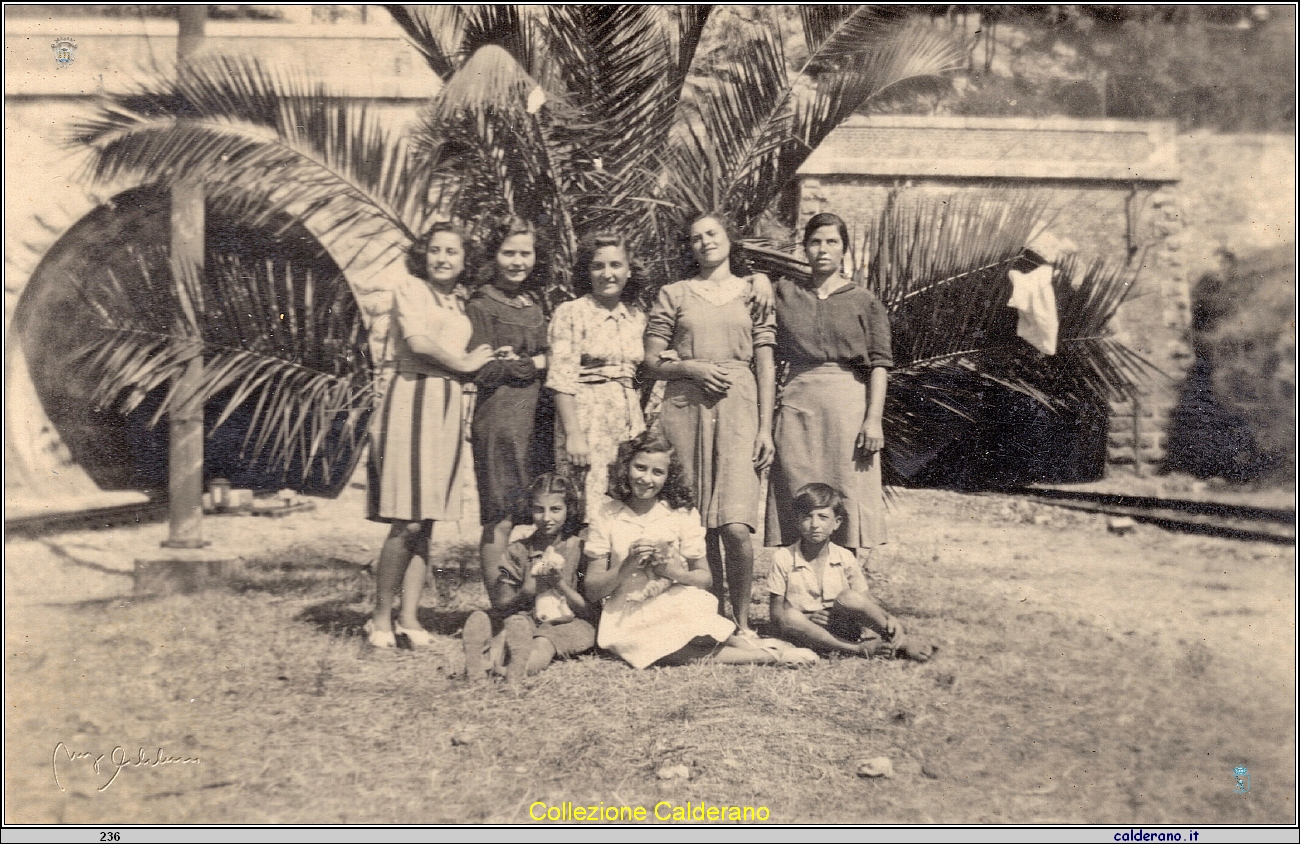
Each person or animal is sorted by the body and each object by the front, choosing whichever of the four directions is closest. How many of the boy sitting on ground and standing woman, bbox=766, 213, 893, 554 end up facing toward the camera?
2

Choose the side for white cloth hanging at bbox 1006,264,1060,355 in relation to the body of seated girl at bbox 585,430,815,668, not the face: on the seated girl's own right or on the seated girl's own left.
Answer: on the seated girl's own left

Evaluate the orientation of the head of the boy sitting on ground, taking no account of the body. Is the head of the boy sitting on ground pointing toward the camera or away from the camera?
toward the camera

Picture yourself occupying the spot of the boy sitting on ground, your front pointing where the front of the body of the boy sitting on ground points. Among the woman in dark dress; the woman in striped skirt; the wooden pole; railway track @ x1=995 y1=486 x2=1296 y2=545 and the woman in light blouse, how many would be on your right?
4

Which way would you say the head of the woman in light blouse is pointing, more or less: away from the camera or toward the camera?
toward the camera

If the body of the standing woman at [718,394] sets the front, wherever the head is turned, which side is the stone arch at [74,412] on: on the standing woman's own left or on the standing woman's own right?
on the standing woman's own right

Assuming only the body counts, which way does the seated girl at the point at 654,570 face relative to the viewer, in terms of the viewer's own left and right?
facing the viewer

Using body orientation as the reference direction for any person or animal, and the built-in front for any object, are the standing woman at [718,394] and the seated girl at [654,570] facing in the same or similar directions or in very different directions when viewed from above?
same or similar directions

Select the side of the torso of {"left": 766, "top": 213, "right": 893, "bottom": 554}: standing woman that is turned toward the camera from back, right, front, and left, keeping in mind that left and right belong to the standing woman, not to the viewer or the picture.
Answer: front

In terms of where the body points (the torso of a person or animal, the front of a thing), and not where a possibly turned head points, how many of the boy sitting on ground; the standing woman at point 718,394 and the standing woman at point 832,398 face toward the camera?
3

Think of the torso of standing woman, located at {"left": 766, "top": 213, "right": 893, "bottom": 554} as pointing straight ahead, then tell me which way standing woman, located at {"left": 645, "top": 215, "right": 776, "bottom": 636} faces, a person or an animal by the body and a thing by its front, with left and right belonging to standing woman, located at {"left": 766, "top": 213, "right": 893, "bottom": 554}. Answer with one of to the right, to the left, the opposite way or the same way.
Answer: the same way

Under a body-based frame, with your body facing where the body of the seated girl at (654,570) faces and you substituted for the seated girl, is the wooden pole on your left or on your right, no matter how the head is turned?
on your right

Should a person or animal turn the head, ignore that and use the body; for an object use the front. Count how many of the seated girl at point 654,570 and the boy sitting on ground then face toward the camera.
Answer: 2

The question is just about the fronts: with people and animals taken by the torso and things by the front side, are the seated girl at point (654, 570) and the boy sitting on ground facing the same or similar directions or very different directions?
same or similar directions
